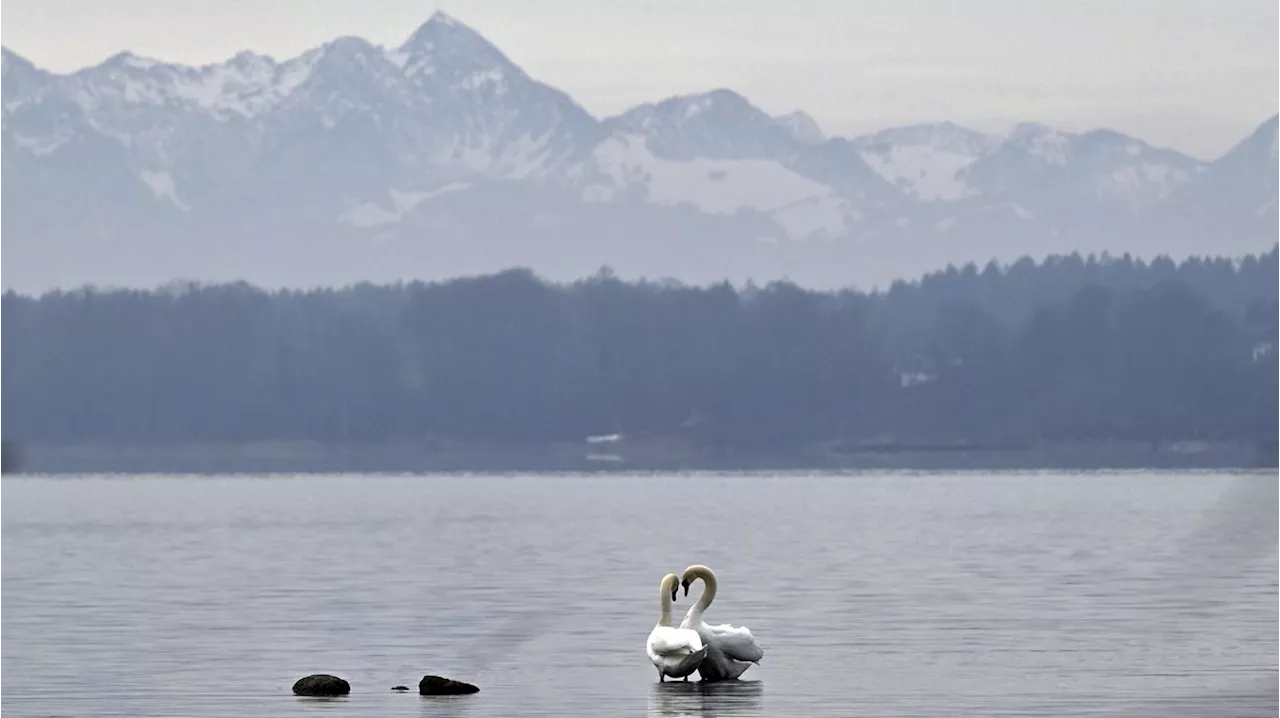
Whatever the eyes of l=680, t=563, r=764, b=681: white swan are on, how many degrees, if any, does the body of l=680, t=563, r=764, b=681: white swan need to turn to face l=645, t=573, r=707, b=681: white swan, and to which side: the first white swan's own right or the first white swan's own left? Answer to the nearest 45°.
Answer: approximately 45° to the first white swan's own left

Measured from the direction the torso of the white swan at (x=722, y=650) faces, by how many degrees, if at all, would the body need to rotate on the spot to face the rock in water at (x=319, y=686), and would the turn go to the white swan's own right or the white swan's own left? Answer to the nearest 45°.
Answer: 0° — it already faces it

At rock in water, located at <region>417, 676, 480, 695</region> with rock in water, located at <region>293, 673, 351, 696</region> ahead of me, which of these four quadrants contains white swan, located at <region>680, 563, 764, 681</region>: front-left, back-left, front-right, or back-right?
back-right

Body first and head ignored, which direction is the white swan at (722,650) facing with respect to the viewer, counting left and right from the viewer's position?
facing to the left of the viewer

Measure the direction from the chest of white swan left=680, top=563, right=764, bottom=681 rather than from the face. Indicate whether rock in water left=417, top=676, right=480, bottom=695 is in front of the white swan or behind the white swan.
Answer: in front
